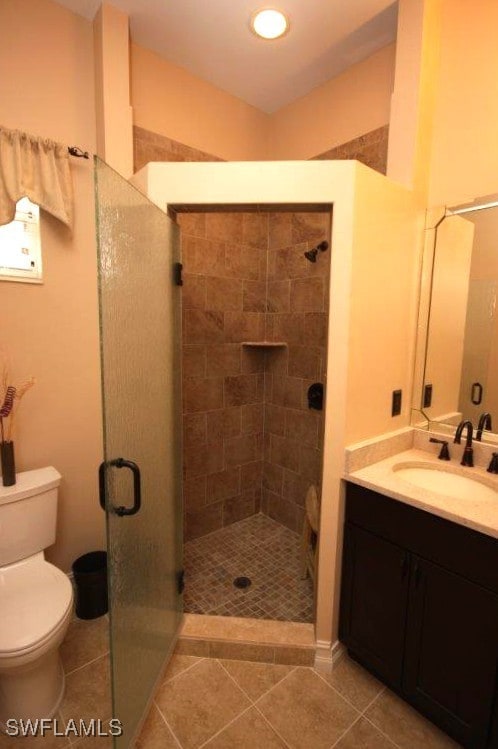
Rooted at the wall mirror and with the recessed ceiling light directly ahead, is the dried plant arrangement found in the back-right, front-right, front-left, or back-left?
front-left

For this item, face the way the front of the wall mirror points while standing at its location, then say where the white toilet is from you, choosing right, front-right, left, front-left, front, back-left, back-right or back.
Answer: front

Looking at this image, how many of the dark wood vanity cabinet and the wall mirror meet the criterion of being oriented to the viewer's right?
0

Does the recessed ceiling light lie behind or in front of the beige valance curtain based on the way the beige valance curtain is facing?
in front

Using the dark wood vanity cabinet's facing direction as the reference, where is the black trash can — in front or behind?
in front

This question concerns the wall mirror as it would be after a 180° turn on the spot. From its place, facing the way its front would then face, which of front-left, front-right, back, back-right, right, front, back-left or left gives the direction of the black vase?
back

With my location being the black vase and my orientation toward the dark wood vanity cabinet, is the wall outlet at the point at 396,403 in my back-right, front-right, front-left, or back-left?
front-left

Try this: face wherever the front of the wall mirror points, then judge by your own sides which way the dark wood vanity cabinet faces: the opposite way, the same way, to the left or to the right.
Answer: the same way

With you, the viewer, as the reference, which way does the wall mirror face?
facing the viewer and to the left of the viewer

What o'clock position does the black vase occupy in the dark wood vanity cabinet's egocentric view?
The black vase is roughly at 1 o'clock from the dark wood vanity cabinet.
